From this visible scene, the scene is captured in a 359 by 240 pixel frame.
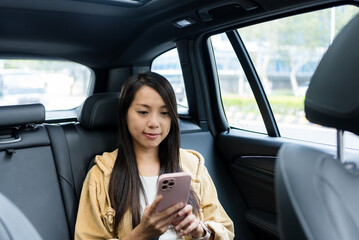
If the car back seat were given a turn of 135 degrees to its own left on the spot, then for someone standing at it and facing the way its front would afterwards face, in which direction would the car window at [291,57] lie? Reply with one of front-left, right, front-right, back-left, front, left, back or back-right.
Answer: front-right

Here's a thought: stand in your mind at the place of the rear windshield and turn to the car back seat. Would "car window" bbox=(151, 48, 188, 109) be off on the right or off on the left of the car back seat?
left

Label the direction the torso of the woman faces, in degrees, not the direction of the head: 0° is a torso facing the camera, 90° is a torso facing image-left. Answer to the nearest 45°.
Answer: approximately 0°

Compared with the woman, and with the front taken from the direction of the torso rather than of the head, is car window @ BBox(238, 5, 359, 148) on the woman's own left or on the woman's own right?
on the woman's own left

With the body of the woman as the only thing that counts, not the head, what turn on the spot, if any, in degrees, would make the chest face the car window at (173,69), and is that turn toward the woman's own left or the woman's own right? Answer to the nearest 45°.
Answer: approximately 180°

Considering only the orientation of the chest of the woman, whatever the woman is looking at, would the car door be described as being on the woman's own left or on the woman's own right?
on the woman's own left

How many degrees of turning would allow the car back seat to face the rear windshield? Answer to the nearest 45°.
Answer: approximately 135° to its right

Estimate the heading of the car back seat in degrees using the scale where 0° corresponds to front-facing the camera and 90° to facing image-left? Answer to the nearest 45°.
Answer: approximately 0°

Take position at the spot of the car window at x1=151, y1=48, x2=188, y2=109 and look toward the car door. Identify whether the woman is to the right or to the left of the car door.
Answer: right
